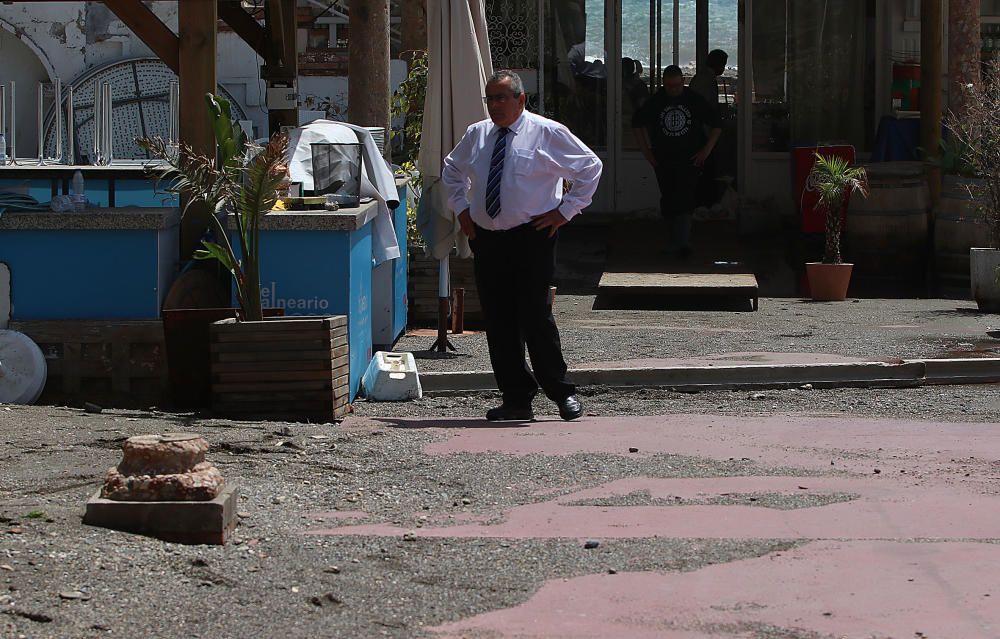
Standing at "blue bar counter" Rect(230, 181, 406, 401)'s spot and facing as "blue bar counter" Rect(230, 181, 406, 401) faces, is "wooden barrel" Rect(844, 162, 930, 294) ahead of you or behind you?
behind

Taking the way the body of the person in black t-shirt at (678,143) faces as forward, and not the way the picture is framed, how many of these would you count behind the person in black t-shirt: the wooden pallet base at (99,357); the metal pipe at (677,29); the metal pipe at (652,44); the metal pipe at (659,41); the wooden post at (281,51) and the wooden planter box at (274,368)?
3

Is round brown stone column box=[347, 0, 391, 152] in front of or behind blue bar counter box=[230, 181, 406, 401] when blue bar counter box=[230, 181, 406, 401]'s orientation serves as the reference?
behind

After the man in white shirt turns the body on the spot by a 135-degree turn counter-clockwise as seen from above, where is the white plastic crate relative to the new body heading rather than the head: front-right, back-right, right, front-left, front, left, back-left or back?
back-left

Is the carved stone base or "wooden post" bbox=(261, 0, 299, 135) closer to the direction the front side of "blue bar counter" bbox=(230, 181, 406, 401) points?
the carved stone base

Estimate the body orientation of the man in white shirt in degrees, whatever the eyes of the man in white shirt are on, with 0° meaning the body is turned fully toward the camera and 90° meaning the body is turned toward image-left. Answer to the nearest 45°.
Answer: approximately 45°

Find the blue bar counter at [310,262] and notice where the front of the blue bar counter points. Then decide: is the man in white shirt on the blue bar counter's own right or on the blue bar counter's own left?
on the blue bar counter's own left

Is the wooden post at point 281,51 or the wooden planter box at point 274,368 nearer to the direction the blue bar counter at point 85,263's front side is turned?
the wooden planter box

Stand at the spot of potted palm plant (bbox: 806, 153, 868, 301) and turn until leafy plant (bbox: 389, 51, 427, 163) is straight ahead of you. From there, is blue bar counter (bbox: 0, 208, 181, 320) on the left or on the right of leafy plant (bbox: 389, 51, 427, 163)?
left
